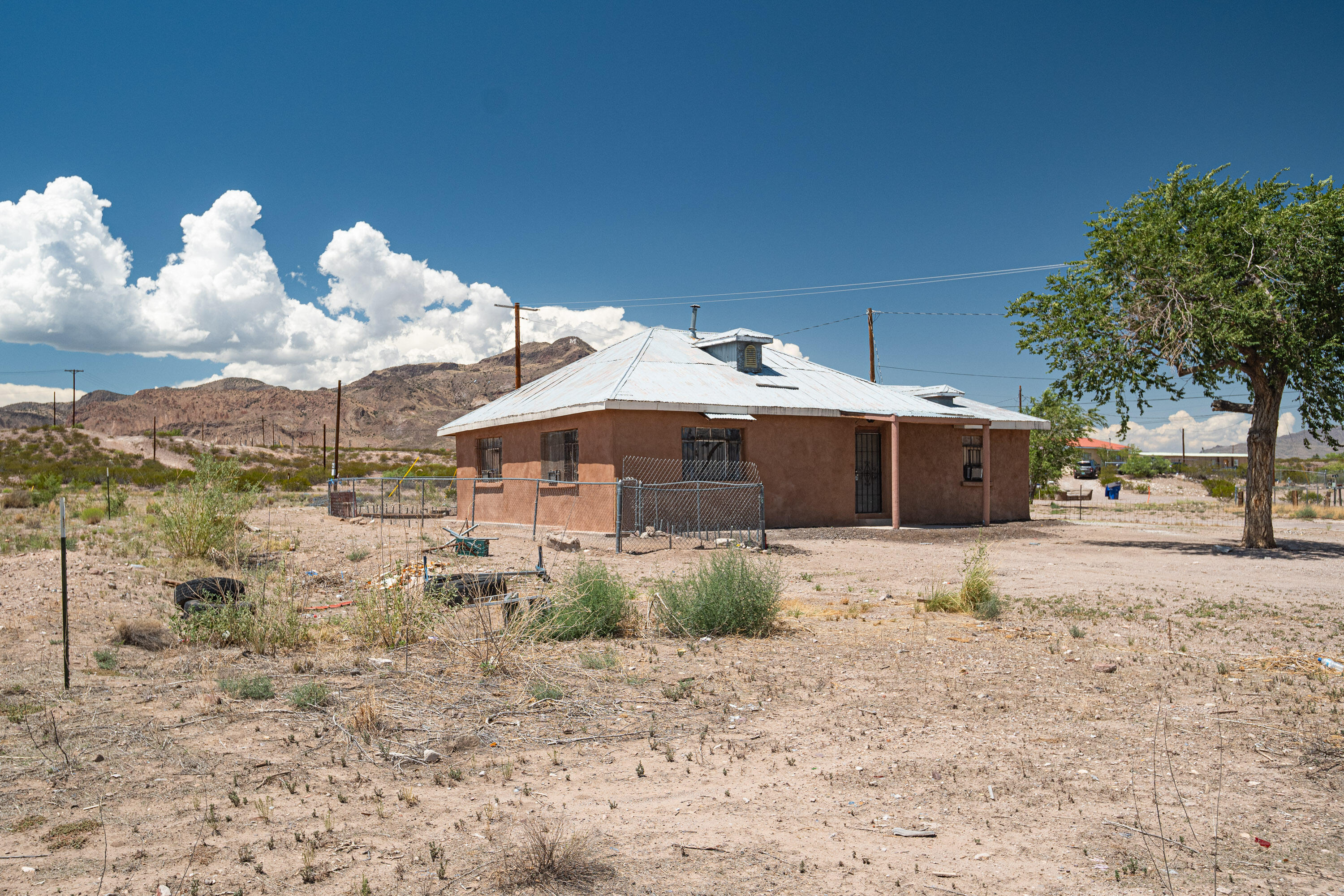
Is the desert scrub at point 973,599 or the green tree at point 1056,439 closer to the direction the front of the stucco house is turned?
the desert scrub

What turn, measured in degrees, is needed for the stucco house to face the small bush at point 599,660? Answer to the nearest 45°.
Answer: approximately 45° to its right

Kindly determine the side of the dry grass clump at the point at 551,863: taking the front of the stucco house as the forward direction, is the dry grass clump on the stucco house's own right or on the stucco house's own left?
on the stucco house's own right

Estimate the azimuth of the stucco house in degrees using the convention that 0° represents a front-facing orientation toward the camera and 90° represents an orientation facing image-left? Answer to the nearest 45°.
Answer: approximately 315°

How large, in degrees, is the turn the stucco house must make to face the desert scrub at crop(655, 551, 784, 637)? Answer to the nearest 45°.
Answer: approximately 45° to its right

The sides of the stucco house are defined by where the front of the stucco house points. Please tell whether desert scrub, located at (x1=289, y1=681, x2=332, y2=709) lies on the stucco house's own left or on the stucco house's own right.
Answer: on the stucco house's own right

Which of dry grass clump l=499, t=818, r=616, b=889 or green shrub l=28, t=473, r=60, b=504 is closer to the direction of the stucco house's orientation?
the dry grass clump

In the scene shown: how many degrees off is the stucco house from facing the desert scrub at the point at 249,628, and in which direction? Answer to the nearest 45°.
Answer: approximately 45° to its right

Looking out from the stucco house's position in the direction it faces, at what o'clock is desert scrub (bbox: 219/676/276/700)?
The desert scrub is roughly at 2 o'clock from the stucco house.
